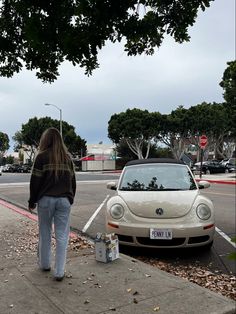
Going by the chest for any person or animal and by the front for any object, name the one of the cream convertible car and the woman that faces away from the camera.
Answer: the woman

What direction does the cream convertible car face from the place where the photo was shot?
facing the viewer

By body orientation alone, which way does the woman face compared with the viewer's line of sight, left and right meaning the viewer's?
facing away from the viewer

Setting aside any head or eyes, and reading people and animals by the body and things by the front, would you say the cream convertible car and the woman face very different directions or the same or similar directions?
very different directions

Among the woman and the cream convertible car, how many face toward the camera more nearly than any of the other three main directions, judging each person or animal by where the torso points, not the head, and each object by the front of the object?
1

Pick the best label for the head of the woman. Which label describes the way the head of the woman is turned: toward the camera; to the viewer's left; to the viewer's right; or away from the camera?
away from the camera

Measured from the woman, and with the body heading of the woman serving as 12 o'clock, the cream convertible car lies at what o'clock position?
The cream convertible car is roughly at 2 o'clock from the woman.

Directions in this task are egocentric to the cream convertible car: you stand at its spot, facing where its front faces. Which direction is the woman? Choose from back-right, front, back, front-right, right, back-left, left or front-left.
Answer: front-right
